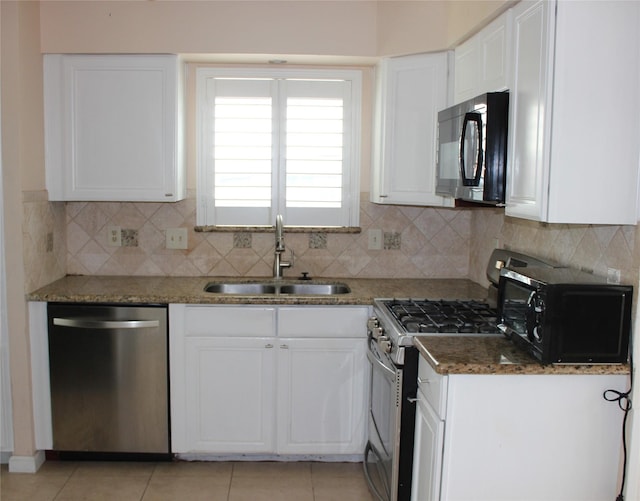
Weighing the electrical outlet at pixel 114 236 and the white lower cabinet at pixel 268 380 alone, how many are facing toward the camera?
2

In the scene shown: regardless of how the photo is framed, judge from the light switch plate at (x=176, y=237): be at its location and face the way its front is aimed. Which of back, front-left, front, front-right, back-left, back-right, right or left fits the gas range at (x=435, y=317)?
front-left

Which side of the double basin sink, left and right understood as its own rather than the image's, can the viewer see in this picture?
front

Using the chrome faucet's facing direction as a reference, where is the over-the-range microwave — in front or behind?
in front

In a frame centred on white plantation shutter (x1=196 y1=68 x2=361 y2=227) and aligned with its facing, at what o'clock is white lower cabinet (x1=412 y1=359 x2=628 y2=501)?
The white lower cabinet is roughly at 11 o'clock from the white plantation shutter.

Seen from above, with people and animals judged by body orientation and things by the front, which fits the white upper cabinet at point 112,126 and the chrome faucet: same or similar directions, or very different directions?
same or similar directions

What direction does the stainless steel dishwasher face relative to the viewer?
toward the camera

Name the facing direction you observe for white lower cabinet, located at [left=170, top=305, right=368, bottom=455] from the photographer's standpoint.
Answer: facing the viewer

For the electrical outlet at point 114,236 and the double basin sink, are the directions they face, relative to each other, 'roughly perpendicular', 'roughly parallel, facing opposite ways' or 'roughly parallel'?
roughly parallel
